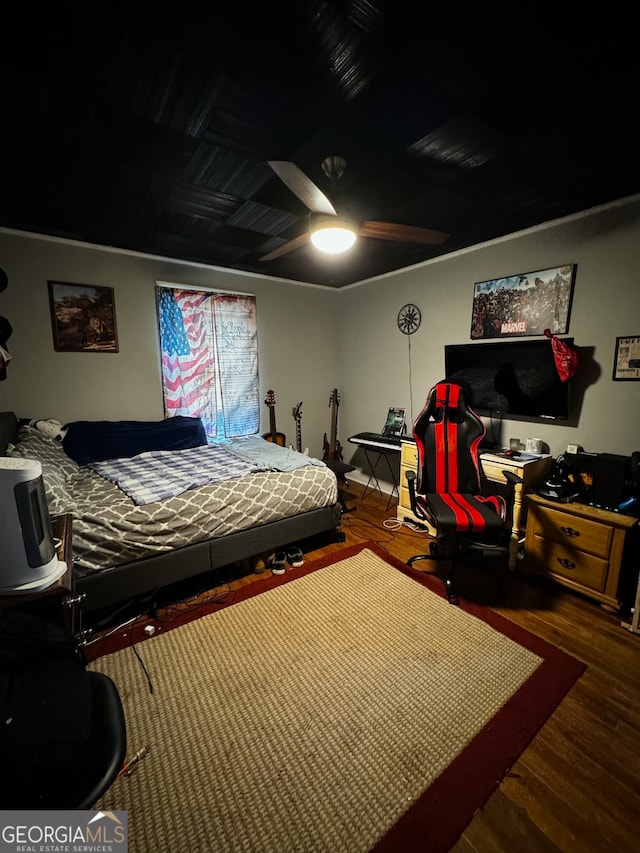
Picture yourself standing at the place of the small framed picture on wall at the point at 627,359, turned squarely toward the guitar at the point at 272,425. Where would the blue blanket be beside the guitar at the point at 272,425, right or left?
left

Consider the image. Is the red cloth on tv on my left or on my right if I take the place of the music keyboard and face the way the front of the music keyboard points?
on my left

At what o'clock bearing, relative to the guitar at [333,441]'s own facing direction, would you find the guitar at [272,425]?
the guitar at [272,425] is roughly at 2 o'clock from the guitar at [333,441].

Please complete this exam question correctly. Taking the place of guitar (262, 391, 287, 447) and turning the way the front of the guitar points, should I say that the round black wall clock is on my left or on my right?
on my left

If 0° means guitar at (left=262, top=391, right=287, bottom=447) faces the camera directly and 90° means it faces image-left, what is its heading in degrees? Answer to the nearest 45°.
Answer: approximately 0°

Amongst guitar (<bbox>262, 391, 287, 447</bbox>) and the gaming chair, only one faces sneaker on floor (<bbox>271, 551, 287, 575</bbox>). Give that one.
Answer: the guitar

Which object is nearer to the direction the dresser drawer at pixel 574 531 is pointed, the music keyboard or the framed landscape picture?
the framed landscape picture

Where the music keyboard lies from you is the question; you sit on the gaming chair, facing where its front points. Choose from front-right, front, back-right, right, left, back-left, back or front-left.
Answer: back

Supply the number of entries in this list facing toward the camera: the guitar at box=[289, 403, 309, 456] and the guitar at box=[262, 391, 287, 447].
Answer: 2

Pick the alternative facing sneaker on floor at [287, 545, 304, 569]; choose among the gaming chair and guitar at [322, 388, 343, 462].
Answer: the guitar

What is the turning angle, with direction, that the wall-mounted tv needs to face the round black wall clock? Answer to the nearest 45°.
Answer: approximately 90° to its right

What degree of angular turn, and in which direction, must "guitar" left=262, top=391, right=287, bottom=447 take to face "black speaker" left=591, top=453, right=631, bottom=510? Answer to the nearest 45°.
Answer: approximately 45° to its left

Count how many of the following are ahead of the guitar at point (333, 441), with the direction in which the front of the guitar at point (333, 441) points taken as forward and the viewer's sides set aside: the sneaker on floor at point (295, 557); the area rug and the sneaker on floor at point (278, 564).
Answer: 3
